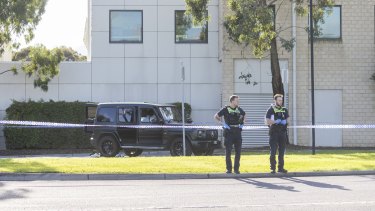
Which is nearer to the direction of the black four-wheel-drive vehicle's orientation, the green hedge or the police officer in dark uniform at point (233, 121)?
the police officer in dark uniform

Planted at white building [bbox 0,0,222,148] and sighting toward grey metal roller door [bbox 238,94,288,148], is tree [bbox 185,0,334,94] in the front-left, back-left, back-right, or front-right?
front-right

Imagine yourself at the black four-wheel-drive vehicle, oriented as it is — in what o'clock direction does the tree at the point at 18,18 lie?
The tree is roughly at 6 o'clock from the black four-wheel-drive vehicle.

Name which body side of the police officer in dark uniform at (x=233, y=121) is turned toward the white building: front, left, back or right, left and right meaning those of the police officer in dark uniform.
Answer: back

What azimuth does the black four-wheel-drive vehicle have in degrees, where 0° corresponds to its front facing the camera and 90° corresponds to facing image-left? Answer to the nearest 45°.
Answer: approximately 315°

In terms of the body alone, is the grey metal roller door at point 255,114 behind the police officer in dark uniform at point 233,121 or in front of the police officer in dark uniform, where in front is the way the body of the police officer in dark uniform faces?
behind

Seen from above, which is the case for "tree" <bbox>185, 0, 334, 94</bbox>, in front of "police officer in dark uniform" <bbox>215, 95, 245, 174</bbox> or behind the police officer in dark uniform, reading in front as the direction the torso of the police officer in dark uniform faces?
behind

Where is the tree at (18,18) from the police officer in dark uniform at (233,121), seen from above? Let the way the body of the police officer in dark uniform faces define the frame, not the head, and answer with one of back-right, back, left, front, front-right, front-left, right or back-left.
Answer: back-right

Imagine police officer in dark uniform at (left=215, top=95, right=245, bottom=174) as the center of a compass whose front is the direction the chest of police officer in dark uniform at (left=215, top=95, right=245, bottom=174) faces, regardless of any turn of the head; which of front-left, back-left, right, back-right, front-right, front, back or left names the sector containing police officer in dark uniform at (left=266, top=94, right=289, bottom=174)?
left

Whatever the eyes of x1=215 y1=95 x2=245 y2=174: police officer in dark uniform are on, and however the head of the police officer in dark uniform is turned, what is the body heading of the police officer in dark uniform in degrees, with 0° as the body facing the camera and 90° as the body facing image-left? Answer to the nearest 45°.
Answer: approximately 0°
